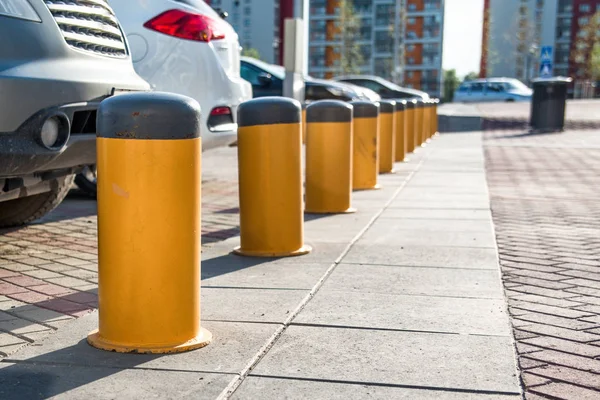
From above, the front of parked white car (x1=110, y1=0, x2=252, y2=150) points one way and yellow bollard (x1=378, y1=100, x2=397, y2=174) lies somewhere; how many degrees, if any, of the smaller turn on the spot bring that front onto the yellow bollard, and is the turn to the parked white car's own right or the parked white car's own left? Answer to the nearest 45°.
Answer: approximately 90° to the parked white car's own right

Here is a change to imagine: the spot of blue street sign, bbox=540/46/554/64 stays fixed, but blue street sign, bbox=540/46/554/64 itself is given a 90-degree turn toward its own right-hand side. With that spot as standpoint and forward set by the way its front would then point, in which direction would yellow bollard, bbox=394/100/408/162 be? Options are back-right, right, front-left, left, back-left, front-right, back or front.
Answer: left

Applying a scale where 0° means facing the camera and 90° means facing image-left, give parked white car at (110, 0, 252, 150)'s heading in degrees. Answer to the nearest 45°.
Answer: approximately 135°

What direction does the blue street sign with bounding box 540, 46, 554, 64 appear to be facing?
toward the camera

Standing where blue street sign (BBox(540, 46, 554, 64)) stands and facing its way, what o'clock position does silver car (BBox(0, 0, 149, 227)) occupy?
The silver car is roughly at 12 o'clock from the blue street sign.

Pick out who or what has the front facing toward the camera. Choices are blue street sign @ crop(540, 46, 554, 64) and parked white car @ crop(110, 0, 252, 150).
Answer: the blue street sign

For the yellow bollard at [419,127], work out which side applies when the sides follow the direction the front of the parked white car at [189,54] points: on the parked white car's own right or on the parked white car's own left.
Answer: on the parked white car's own right

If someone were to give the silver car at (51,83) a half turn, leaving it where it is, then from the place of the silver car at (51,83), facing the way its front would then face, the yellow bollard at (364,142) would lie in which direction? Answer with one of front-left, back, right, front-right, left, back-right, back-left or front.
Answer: right

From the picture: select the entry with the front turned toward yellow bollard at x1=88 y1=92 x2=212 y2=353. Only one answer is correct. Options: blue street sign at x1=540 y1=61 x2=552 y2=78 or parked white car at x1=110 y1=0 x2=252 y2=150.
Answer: the blue street sign

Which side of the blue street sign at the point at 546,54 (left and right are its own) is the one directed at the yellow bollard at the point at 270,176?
front

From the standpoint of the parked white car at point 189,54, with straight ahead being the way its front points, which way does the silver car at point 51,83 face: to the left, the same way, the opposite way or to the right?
the opposite way

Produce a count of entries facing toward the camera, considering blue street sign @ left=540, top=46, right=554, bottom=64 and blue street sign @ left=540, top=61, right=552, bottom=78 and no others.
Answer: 2
